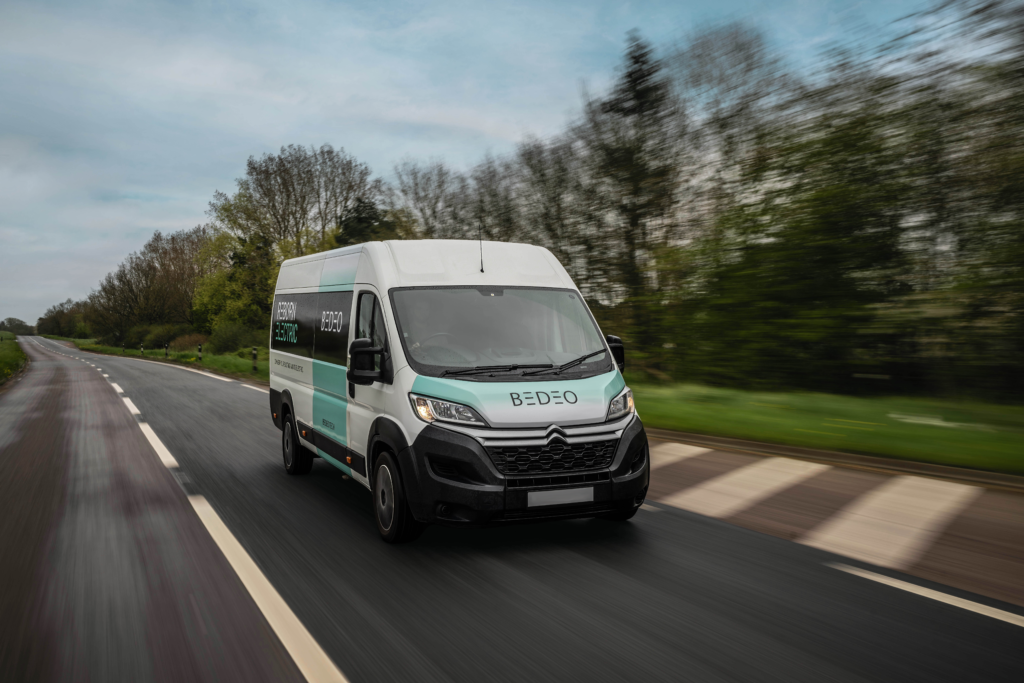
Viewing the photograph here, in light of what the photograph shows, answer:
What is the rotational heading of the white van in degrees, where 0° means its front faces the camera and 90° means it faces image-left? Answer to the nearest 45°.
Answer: approximately 315°
